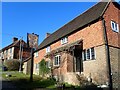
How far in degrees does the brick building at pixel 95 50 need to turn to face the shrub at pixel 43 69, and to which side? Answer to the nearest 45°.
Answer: approximately 90° to its right
